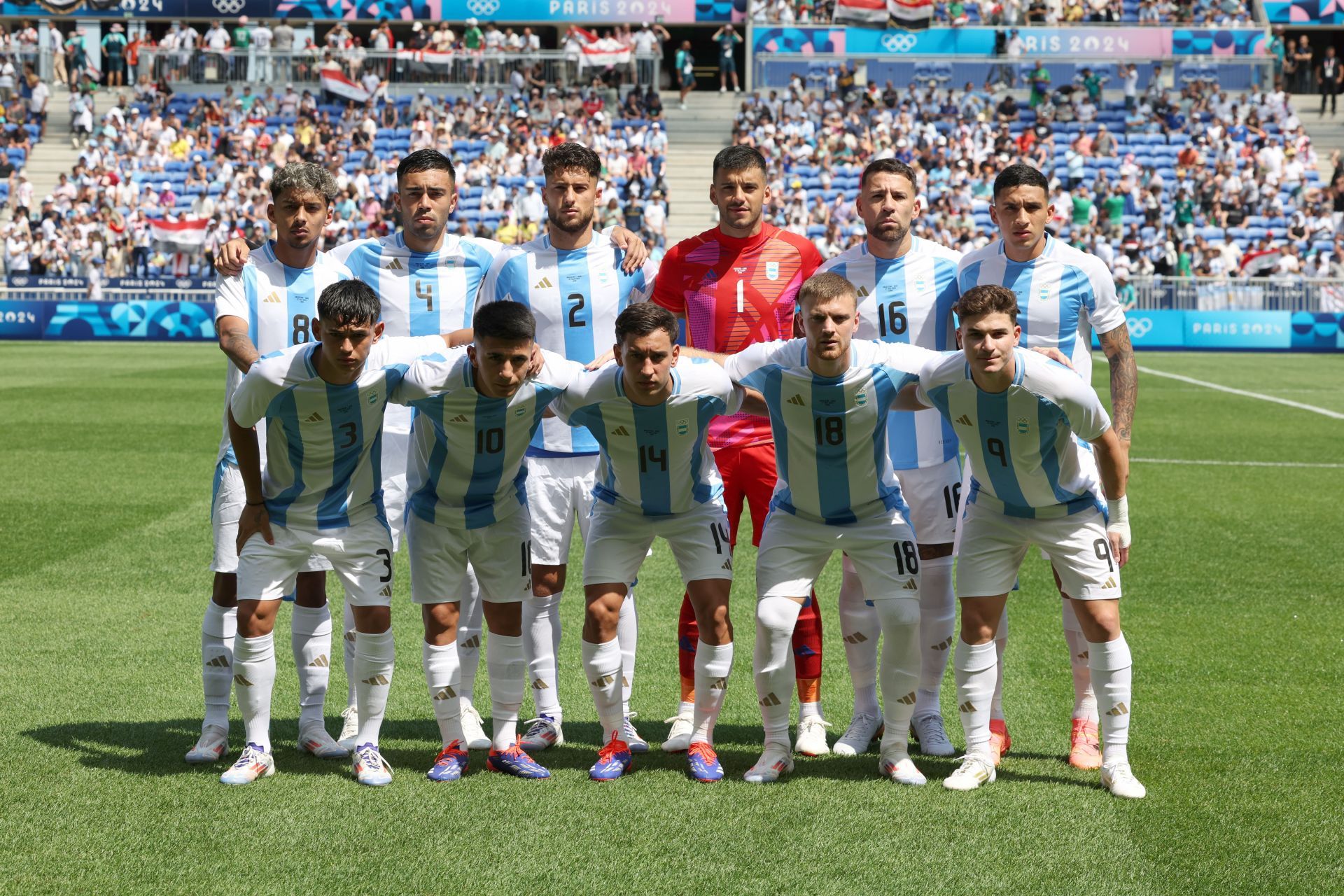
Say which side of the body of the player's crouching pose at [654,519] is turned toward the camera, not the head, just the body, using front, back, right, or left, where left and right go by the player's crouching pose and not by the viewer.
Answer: front

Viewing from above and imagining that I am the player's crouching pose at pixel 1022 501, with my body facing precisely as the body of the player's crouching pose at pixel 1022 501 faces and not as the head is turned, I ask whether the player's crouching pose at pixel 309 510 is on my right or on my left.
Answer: on my right

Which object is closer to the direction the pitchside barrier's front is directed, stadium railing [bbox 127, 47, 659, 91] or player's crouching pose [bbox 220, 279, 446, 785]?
the player's crouching pose

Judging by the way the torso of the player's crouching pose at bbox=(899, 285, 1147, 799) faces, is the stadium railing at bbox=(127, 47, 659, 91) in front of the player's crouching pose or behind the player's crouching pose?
behind

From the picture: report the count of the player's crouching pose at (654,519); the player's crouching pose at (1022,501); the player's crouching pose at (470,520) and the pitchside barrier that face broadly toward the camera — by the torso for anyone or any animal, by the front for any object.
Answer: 4

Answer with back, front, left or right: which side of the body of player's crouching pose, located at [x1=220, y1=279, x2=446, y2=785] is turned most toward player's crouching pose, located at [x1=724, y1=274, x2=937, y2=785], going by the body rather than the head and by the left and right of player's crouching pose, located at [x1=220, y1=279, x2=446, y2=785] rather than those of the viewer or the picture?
left

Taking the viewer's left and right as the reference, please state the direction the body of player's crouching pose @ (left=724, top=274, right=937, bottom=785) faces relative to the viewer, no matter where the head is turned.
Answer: facing the viewer

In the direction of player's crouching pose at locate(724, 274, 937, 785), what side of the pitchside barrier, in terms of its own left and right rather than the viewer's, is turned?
front

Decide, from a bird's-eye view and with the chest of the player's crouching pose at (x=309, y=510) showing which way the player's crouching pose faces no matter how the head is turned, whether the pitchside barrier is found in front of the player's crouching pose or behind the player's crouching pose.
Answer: behind
